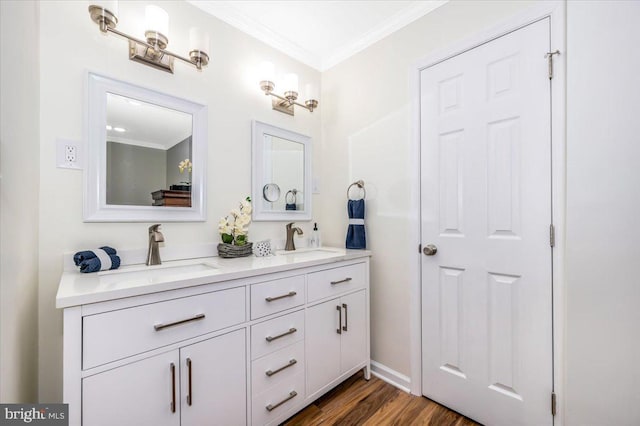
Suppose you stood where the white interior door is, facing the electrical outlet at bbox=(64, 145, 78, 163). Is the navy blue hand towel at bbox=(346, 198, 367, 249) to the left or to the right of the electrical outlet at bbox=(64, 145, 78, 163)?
right

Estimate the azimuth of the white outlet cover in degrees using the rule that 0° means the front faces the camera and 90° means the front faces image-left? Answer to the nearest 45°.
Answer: approximately 0°
